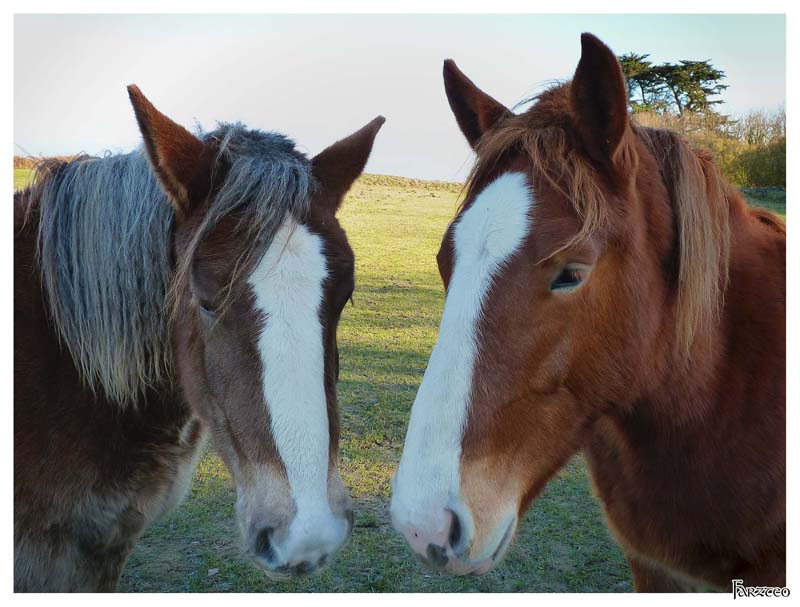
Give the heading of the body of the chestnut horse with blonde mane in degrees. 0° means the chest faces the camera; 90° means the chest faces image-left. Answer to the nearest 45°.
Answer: approximately 45°

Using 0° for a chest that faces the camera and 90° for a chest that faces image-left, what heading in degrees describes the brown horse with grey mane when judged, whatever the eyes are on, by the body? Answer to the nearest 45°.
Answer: approximately 315°

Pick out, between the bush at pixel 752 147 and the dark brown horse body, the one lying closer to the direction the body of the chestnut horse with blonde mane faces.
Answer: the dark brown horse body

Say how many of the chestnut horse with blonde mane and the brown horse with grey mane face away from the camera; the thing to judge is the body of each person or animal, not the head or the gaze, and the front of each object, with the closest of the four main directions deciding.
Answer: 0

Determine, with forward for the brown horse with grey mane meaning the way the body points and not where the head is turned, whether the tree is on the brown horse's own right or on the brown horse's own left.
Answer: on the brown horse's own left

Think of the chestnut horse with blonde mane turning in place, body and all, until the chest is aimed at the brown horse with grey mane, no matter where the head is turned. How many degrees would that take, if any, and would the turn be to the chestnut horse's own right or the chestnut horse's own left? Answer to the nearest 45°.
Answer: approximately 45° to the chestnut horse's own right

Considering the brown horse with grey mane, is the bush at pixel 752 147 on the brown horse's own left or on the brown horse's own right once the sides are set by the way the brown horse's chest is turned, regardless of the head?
on the brown horse's own left

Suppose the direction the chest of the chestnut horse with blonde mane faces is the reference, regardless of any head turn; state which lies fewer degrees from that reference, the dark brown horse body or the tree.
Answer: the dark brown horse body

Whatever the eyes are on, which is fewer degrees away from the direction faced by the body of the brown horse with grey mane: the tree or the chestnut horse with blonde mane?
the chestnut horse with blonde mane

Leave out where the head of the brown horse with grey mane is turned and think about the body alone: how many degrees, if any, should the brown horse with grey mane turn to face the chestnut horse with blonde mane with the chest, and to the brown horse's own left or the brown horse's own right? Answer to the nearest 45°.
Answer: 0° — it already faces it
